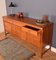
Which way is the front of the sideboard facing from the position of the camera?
facing the viewer and to the left of the viewer
